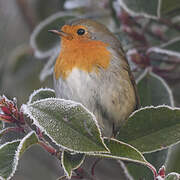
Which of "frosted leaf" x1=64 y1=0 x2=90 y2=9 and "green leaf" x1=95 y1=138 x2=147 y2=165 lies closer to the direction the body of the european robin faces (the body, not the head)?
the green leaf

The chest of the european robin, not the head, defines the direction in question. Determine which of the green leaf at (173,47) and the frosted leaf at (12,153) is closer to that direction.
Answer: the frosted leaf

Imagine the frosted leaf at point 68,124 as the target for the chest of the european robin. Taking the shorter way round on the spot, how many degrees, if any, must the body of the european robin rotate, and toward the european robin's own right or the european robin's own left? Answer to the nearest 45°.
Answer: approximately 45° to the european robin's own left

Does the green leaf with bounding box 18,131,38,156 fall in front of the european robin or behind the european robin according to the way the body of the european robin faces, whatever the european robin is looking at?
in front

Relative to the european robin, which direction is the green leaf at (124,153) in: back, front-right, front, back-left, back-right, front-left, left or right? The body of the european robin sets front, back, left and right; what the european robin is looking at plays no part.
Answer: front-left

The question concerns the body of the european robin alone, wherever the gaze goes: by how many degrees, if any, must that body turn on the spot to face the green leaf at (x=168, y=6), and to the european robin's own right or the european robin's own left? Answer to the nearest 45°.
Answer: approximately 180°

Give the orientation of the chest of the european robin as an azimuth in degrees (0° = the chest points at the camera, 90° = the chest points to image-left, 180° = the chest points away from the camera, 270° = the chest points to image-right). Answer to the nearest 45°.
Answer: approximately 45°
